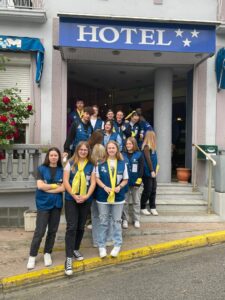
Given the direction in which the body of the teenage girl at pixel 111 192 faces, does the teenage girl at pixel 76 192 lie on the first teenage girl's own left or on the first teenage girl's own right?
on the first teenage girl's own right

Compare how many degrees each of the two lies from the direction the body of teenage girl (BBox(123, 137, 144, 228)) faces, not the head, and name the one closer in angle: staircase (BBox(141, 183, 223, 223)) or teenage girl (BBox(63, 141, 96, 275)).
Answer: the teenage girl

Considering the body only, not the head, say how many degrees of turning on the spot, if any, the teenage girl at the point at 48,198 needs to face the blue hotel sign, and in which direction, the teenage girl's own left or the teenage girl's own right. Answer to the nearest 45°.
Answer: approximately 135° to the teenage girl's own left

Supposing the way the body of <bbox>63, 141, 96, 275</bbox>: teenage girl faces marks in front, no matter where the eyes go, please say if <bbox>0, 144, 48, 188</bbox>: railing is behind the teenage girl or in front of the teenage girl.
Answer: behind
